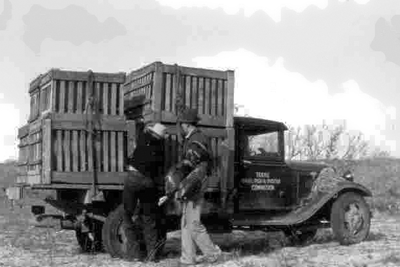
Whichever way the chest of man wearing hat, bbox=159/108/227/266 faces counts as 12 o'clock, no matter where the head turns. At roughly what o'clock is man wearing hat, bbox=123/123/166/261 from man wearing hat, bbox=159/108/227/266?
man wearing hat, bbox=123/123/166/261 is roughly at 1 o'clock from man wearing hat, bbox=159/108/227/266.

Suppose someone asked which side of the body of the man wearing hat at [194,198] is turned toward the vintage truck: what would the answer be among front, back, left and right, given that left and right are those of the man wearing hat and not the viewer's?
right

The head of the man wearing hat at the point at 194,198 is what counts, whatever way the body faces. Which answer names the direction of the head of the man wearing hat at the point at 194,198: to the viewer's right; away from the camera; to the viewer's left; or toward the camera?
to the viewer's left

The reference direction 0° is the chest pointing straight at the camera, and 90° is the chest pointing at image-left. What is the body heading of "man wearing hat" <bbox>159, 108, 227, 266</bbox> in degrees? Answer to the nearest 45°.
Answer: approximately 90°
